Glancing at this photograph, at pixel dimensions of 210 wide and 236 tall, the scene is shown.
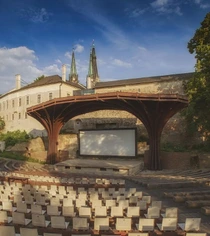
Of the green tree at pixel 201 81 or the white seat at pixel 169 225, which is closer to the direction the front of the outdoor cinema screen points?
the white seat

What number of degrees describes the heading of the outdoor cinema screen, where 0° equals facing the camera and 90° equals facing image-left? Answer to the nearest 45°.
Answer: approximately 0°

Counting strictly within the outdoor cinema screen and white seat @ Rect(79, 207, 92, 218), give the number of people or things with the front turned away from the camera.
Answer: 1

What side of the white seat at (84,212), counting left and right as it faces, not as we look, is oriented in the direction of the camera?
back

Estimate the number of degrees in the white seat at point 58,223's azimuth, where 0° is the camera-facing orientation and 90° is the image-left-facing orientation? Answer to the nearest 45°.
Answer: approximately 225°

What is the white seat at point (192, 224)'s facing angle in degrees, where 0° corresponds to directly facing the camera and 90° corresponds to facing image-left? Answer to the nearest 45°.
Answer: approximately 135°

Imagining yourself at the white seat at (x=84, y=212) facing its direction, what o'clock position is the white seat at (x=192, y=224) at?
the white seat at (x=192, y=224) is roughly at 4 o'clock from the white seat at (x=84, y=212).

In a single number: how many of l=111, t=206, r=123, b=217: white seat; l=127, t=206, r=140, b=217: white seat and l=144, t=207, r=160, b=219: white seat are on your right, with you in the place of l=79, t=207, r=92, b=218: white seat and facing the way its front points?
3
